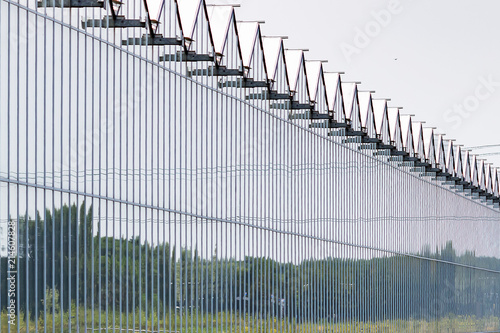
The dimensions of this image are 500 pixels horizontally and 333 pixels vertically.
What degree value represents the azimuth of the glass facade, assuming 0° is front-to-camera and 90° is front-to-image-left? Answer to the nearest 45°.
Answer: approximately 315°
